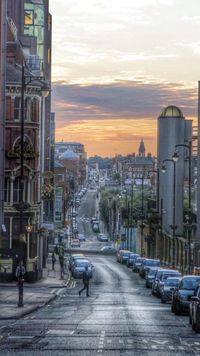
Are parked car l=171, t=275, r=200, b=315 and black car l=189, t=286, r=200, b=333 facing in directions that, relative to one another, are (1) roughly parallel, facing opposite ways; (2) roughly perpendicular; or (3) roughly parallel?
roughly parallel

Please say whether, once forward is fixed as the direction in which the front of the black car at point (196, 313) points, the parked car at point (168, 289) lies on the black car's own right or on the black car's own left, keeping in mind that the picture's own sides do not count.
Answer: on the black car's own right

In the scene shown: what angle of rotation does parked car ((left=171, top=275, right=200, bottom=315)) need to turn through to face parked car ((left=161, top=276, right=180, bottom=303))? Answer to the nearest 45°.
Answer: approximately 135° to its right

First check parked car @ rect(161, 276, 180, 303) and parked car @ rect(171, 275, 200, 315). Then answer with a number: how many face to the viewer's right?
0

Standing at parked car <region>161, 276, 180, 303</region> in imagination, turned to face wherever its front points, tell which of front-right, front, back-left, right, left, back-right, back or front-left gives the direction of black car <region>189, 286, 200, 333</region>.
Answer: front-left

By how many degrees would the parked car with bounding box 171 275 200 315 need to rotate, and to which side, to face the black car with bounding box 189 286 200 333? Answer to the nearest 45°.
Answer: approximately 45° to its left

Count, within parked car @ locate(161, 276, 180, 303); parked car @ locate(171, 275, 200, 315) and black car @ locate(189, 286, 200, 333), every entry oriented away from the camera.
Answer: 0

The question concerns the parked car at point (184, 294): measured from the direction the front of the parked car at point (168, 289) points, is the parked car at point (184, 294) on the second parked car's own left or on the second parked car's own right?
on the second parked car's own left

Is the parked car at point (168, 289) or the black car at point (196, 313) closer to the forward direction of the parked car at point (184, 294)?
the black car

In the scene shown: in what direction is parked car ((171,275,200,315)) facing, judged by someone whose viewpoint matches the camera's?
facing the viewer and to the left of the viewer

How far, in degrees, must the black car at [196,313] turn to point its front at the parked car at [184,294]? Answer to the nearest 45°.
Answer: approximately 135° to its right

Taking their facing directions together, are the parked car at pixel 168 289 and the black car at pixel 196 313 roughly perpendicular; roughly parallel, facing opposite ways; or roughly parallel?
roughly parallel
